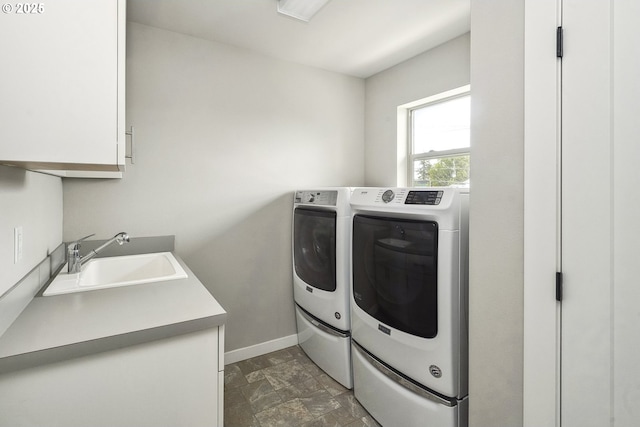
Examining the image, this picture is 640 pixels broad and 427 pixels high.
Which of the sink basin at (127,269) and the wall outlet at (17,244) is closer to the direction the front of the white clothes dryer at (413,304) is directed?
the wall outlet

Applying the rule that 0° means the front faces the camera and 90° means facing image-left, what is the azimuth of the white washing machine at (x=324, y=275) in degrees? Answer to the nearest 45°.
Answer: approximately 45°

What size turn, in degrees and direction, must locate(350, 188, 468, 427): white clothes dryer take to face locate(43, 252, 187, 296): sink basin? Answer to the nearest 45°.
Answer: approximately 45° to its right

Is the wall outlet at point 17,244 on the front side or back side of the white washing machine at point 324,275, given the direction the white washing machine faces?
on the front side

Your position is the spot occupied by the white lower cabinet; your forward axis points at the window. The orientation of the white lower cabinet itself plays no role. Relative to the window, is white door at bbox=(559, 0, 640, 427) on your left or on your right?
right

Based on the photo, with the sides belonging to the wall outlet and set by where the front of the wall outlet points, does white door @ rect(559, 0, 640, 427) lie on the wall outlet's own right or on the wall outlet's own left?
on the wall outlet's own right

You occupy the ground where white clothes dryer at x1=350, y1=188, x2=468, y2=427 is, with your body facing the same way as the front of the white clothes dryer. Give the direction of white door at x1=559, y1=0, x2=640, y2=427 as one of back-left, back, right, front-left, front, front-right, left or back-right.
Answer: left

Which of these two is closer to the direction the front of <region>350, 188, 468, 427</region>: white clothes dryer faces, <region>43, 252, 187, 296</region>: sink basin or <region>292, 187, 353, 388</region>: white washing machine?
the sink basin

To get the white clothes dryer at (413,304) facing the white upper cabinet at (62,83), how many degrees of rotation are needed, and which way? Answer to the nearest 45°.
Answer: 0° — it already faces it

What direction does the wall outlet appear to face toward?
to the viewer's right

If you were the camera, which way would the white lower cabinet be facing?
facing to the right of the viewer
